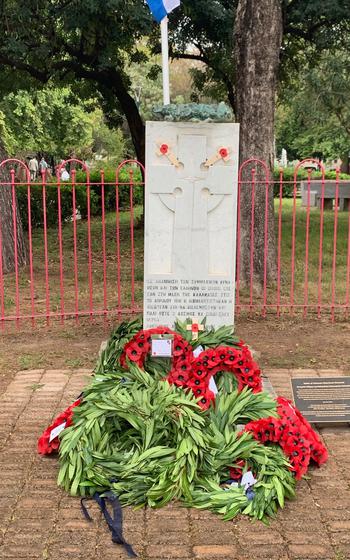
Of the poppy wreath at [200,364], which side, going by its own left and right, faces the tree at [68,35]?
back

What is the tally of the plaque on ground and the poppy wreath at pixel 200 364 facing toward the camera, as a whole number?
2

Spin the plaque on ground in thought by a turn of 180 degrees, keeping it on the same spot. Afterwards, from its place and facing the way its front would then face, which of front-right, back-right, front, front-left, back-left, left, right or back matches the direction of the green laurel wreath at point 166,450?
back-left

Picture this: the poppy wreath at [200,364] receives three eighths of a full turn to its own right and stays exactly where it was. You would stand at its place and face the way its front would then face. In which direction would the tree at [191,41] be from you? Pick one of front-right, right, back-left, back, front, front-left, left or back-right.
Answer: front-right

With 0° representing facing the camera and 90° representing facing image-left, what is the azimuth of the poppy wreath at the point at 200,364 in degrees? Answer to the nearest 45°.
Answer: approximately 0°

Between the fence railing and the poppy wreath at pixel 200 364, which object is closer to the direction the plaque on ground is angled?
the poppy wreath

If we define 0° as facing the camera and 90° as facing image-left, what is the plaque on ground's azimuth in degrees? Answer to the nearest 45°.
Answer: approximately 0°

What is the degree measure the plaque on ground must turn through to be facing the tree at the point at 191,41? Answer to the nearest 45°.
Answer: approximately 180°

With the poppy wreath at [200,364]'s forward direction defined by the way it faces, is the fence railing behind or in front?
behind

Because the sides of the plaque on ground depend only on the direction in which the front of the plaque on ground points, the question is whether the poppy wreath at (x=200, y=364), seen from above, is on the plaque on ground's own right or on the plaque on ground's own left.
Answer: on the plaque on ground's own right
